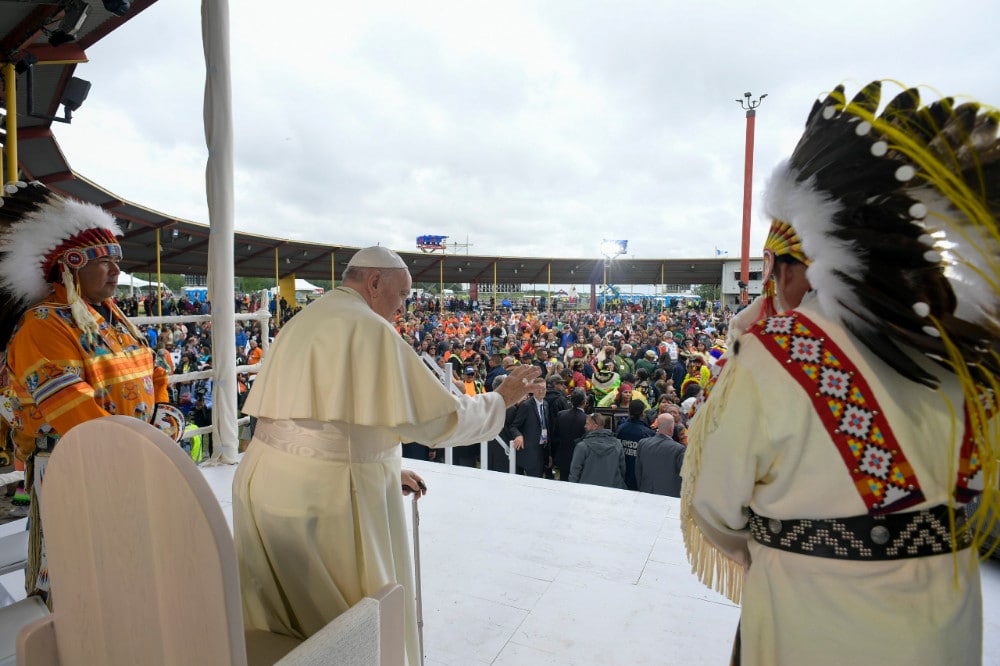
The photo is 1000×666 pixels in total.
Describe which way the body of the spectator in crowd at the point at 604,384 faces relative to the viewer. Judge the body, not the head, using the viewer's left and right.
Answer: facing the viewer

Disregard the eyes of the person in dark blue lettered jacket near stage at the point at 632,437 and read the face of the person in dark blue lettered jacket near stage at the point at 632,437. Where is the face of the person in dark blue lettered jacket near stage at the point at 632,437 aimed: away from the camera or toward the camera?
away from the camera

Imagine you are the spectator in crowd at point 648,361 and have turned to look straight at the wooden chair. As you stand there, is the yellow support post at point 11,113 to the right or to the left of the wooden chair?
right

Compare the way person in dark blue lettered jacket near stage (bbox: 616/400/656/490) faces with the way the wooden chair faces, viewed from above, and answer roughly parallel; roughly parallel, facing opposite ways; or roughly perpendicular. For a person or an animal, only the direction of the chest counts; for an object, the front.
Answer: roughly parallel

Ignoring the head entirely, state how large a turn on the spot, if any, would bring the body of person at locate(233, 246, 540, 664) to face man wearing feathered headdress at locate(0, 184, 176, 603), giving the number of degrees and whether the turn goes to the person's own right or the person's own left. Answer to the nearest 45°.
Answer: approximately 90° to the person's own left

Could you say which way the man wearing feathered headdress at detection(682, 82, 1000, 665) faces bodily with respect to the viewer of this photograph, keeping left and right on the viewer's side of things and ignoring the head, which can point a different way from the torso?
facing away from the viewer and to the left of the viewer

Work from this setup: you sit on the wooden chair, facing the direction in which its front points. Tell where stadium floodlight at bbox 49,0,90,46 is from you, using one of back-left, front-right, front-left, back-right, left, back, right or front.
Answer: front-left

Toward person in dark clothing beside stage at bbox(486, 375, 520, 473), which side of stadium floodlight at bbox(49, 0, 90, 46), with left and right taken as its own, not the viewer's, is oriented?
front

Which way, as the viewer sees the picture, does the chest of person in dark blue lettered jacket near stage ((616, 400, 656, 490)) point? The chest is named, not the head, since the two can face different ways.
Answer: away from the camera

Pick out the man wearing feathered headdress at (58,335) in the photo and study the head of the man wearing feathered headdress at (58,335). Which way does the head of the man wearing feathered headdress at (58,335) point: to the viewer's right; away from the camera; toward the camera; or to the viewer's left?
to the viewer's right

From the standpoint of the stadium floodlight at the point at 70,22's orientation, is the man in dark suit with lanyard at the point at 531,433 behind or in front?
in front

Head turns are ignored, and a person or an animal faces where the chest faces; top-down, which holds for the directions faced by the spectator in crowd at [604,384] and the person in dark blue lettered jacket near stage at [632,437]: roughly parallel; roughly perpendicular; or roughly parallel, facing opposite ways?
roughly parallel, facing opposite ways

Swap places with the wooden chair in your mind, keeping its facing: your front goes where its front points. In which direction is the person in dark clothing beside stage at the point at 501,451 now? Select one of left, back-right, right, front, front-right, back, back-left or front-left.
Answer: front
